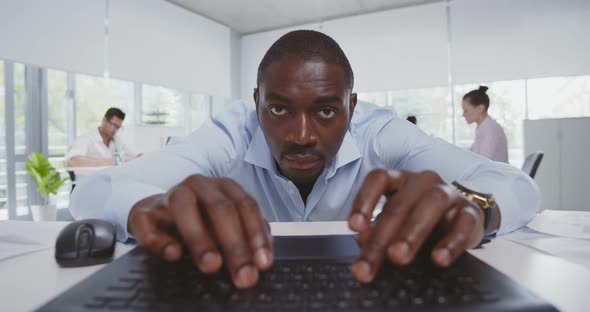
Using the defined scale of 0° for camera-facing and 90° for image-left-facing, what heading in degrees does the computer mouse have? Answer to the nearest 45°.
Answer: approximately 0°

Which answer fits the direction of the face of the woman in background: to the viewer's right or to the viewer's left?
to the viewer's left

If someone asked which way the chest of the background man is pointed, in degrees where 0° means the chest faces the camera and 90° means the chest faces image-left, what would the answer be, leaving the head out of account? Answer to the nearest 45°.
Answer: approximately 315°

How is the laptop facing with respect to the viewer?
away from the camera

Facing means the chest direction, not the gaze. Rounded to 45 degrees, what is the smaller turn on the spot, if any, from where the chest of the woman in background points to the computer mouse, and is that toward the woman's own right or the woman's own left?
approximately 90° to the woman's own left

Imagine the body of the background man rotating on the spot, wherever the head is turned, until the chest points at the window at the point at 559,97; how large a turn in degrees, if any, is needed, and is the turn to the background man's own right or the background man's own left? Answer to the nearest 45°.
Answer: approximately 45° to the background man's own left

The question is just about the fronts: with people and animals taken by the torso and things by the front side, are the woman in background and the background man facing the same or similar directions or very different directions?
very different directions

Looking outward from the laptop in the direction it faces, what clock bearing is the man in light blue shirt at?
The man in light blue shirt is roughly at 12 o'clock from the laptop.

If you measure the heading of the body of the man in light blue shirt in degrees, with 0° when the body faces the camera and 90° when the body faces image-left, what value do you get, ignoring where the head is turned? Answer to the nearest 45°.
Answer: approximately 0°

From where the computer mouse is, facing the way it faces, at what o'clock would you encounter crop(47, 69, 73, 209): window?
The window is roughly at 6 o'clock from the computer mouse.

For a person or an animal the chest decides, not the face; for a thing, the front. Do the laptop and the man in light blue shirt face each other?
yes

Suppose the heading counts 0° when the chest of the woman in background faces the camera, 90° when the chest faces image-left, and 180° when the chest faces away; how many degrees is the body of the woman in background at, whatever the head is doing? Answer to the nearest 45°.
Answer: approximately 90°
